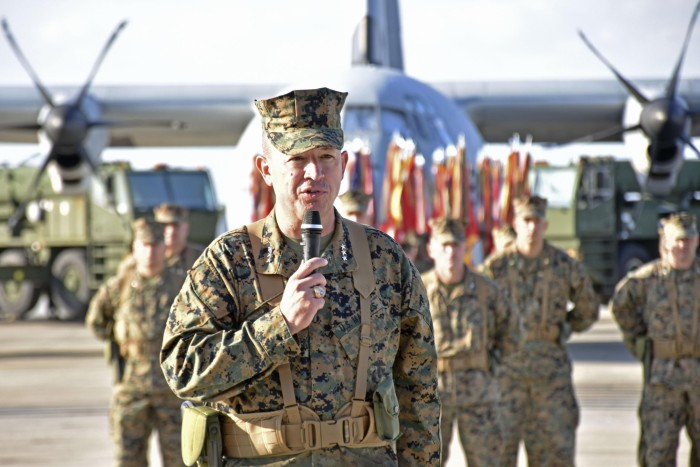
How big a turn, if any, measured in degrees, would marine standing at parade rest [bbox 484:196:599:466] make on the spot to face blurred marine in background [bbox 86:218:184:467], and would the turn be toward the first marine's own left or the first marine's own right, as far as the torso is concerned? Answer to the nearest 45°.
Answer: approximately 90° to the first marine's own right

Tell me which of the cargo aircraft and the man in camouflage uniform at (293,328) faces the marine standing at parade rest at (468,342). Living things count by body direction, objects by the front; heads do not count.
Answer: the cargo aircraft

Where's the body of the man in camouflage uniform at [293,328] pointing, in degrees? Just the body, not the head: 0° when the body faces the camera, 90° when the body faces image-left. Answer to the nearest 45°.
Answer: approximately 0°

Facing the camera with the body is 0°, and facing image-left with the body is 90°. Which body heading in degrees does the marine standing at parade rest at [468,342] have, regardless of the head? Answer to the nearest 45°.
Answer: approximately 0°
